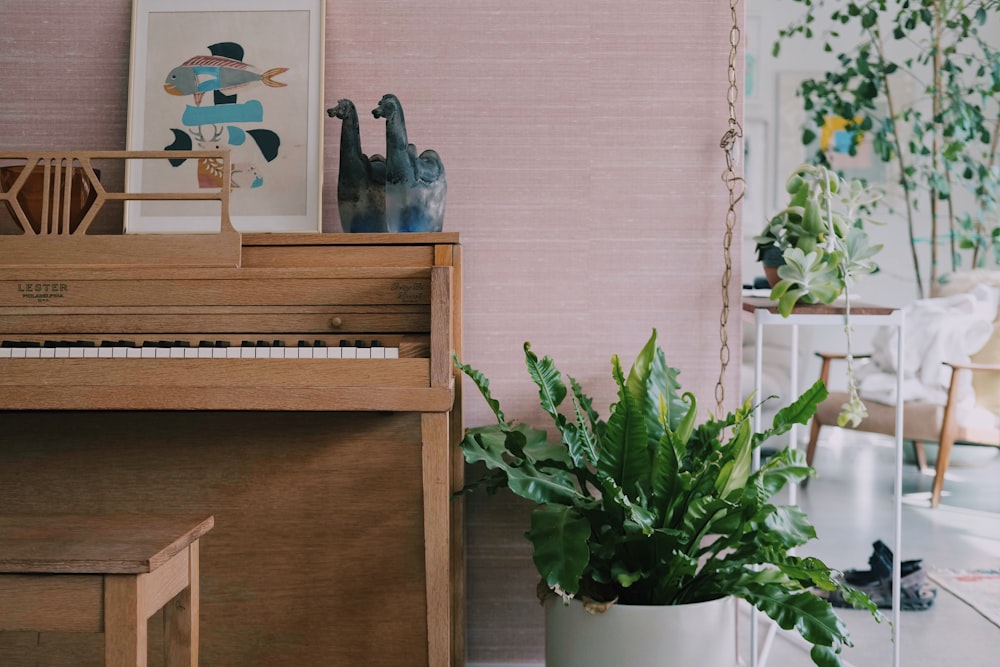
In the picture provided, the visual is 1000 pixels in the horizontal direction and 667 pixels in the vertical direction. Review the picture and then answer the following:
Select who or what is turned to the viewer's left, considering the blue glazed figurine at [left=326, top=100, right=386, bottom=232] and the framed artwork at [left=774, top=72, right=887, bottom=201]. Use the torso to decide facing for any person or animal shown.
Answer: the blue glazed figurine

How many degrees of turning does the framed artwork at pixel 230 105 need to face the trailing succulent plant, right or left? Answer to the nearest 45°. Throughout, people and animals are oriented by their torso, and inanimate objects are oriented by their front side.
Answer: approximately 45° to its left

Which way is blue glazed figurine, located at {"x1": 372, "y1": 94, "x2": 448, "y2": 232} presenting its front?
to the viewer's left

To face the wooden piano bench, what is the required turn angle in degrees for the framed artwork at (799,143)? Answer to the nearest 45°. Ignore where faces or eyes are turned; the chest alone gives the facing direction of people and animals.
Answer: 0° — it already faces it

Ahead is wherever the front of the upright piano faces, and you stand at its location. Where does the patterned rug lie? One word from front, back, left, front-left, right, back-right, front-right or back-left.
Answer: left

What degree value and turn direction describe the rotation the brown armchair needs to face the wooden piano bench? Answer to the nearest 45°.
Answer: approximately 45° to its left

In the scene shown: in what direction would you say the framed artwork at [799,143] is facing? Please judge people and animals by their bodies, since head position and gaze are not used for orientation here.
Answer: toward the camera

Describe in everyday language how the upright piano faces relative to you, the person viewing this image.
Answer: facing the viewer

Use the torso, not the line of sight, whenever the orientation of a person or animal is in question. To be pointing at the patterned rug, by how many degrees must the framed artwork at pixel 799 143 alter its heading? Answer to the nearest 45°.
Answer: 0° — it already faces it

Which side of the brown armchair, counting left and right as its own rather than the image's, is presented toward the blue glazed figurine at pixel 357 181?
front

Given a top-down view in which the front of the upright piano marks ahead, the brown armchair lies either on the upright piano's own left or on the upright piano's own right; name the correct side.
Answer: on the upright piano's own left

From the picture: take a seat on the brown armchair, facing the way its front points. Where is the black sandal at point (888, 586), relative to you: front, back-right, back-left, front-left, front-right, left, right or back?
front-left

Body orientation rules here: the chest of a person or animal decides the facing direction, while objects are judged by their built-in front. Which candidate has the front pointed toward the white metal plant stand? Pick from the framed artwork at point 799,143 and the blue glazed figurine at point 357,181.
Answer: the framed artwork

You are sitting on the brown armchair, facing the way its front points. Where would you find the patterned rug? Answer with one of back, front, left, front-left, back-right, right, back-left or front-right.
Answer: front-left

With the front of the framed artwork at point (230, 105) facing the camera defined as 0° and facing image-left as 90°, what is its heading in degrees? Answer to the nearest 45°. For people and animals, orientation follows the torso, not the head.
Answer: approximately 0°

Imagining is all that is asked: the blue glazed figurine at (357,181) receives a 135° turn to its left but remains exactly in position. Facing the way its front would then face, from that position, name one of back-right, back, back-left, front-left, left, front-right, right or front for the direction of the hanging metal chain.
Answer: front-left

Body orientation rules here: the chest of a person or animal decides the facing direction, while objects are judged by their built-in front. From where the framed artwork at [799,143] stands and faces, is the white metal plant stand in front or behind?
in front

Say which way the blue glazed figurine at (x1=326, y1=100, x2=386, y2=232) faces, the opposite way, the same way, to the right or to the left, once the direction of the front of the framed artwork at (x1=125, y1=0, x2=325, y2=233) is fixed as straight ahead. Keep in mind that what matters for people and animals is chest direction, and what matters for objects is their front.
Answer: to the right

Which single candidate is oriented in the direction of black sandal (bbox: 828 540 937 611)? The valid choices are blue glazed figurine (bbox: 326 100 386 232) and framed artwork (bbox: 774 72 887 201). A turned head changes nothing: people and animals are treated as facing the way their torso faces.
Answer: the framed artwork
